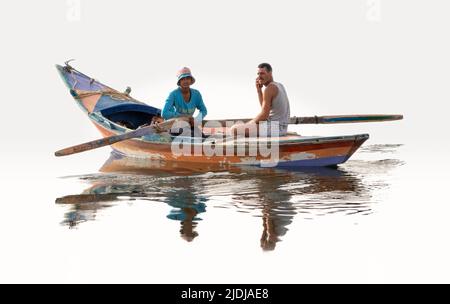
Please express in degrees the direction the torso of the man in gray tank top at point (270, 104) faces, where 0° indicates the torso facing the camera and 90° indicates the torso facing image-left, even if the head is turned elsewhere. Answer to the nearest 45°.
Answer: approximately 90°

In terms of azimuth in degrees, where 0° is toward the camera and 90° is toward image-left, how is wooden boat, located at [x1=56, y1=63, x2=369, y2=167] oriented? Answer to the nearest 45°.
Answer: approximately 90°
